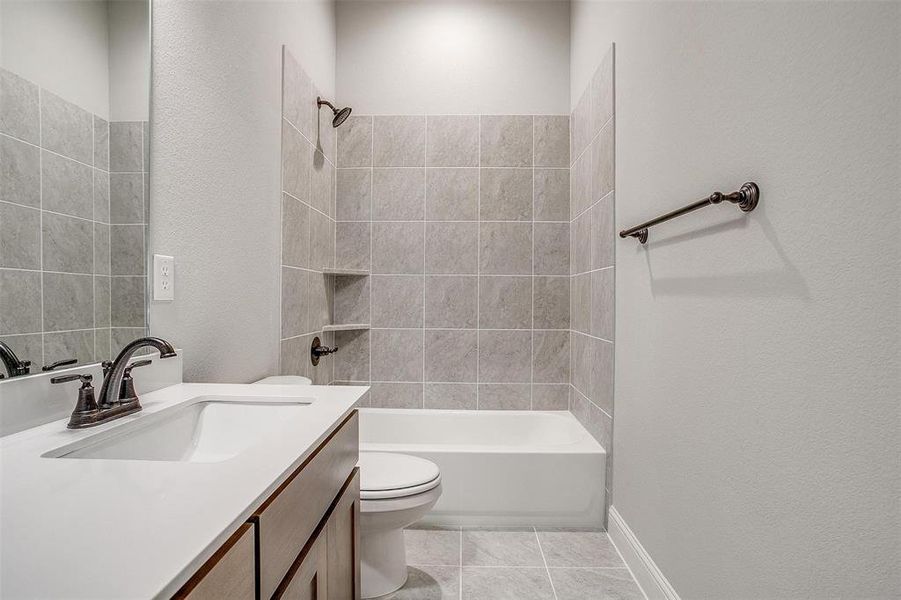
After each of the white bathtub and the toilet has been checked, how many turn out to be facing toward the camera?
1

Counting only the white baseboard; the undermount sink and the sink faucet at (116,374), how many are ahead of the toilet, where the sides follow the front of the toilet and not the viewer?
1

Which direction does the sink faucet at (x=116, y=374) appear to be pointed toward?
to the viewer's right

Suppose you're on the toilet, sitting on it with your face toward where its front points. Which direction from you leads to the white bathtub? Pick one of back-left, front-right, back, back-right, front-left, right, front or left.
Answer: front-left

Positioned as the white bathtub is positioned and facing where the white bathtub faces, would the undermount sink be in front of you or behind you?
in front

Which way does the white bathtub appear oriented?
toward the camera

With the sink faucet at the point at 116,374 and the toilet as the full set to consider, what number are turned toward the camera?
0

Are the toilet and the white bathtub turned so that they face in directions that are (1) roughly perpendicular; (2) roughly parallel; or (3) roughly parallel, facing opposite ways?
roughly perpendicular

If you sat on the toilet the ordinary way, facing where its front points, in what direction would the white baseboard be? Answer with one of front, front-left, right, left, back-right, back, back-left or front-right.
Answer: front

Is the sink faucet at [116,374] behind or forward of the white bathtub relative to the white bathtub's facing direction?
forward

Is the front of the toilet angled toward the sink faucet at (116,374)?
no

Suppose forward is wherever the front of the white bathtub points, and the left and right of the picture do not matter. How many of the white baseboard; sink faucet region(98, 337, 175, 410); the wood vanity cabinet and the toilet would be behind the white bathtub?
0

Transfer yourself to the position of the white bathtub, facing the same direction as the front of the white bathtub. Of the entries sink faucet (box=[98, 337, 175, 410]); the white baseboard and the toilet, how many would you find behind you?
0

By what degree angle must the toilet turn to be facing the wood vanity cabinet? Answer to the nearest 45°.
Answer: approximately 90° to its right

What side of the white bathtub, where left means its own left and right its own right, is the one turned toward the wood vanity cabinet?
front
